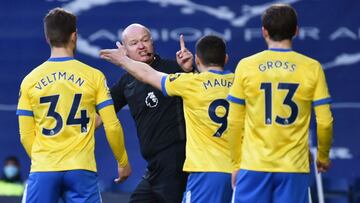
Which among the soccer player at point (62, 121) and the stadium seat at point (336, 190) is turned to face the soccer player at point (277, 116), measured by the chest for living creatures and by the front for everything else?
the stadium seat

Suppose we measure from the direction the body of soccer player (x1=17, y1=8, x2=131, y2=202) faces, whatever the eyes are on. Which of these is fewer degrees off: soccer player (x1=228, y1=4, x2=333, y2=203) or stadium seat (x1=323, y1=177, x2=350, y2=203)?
the stadium seat

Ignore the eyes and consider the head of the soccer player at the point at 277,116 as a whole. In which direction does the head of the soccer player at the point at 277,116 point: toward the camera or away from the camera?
away from the camera

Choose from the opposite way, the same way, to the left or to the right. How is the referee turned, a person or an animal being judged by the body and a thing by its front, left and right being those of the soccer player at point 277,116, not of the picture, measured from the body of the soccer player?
the opposite way

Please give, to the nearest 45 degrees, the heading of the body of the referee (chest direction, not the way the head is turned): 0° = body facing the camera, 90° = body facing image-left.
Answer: approximately 0°

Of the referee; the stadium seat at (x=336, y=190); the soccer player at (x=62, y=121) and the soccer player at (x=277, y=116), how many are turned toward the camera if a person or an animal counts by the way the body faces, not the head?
2

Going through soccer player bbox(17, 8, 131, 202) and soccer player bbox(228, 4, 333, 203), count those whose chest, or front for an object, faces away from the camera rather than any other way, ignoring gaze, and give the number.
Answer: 2

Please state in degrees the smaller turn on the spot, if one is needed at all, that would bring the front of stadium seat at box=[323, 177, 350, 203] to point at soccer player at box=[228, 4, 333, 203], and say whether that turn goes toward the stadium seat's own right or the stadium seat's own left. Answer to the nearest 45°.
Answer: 0° — it already faces them

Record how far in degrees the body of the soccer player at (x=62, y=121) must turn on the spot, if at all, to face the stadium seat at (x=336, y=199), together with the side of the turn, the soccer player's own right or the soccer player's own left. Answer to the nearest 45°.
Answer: approximately 45° to the soccer player's own right

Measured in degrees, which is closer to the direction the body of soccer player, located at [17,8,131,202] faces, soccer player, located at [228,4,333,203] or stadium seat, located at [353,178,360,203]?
the stadium seat

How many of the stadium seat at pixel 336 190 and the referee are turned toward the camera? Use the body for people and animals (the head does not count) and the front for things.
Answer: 2

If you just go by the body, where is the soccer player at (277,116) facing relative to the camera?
away from the camera

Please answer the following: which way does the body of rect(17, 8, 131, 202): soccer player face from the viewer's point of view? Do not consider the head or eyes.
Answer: away from the camera

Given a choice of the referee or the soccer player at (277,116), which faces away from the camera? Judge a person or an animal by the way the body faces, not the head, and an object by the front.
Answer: the soccer player
